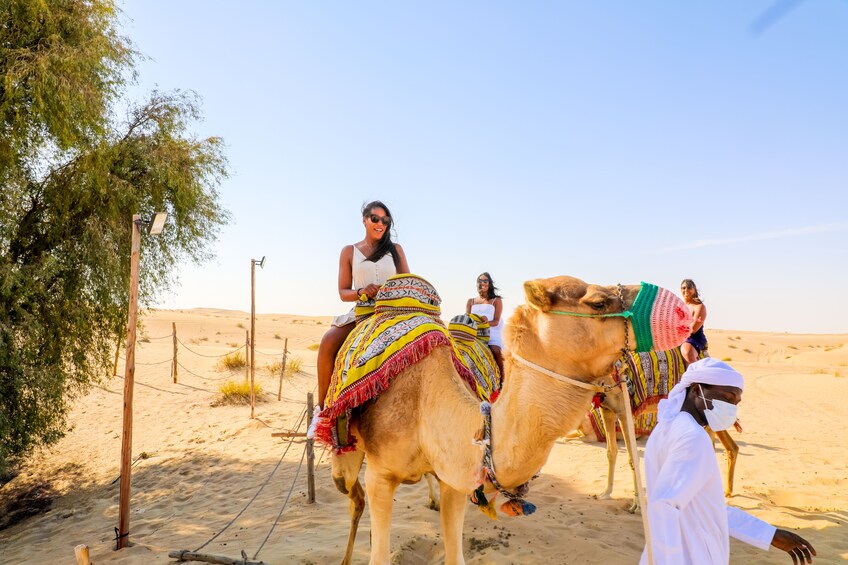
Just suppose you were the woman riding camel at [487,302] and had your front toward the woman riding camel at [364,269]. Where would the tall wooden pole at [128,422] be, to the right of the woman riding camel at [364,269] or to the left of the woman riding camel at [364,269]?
right

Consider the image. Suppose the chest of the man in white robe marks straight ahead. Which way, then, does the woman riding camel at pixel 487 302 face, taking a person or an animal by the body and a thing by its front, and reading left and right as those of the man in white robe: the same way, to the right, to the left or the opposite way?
to the right

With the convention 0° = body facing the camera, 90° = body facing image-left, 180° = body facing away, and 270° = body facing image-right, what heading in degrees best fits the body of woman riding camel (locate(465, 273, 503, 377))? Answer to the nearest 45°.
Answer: approximately 45°

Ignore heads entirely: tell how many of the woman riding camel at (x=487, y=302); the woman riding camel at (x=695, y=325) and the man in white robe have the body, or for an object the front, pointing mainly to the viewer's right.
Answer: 1

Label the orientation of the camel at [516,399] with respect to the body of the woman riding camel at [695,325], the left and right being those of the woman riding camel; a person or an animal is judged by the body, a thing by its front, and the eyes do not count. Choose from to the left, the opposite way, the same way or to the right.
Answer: to the left

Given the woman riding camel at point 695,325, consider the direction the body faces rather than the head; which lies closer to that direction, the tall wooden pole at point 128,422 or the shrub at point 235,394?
the tall wooden pole

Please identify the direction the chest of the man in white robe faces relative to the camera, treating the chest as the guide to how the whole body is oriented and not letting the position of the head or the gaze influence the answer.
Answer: to the viewer's right

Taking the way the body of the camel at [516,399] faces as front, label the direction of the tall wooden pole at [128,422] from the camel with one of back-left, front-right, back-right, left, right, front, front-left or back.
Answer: back

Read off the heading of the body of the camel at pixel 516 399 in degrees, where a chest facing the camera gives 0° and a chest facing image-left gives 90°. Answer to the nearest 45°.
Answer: approximately 315°

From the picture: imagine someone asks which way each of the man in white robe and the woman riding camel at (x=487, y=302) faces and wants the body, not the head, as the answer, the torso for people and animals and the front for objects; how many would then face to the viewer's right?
1

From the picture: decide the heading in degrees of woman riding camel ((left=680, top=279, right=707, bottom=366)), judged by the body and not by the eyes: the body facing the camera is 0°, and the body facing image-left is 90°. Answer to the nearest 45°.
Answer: approximately 45°
